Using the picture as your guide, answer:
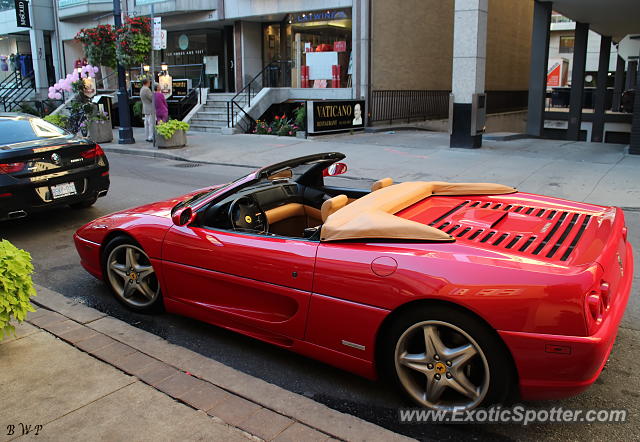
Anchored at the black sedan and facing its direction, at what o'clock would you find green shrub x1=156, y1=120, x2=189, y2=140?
The green shrub is roughly at 2 o'clock from the black sedan.

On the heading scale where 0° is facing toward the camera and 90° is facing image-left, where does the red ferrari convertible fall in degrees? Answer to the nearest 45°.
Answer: approximately 135°

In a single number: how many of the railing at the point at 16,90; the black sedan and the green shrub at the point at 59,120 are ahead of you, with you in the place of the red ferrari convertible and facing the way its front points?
3

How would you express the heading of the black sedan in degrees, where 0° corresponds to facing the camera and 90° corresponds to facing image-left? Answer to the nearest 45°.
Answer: approximately 135°

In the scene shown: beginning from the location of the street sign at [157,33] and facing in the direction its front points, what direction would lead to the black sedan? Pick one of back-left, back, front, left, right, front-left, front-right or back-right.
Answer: front

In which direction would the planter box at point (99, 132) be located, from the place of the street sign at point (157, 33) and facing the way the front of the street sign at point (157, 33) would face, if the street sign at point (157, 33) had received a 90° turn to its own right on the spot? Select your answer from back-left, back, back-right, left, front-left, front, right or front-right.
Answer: front-right

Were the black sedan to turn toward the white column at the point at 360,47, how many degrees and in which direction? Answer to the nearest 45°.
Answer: approximately 90° to its right

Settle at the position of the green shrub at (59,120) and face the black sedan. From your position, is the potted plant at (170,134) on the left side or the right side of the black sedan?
left

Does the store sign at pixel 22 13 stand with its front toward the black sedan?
yes

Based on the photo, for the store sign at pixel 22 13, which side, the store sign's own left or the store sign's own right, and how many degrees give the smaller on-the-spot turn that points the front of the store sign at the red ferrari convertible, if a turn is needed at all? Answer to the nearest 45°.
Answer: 0° — it already faces it

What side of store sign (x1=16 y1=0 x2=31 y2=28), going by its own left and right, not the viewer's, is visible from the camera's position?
front

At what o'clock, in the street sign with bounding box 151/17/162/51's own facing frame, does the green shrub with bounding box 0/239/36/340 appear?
The green shrub is roughly at 12 o'clock from the street sign.
